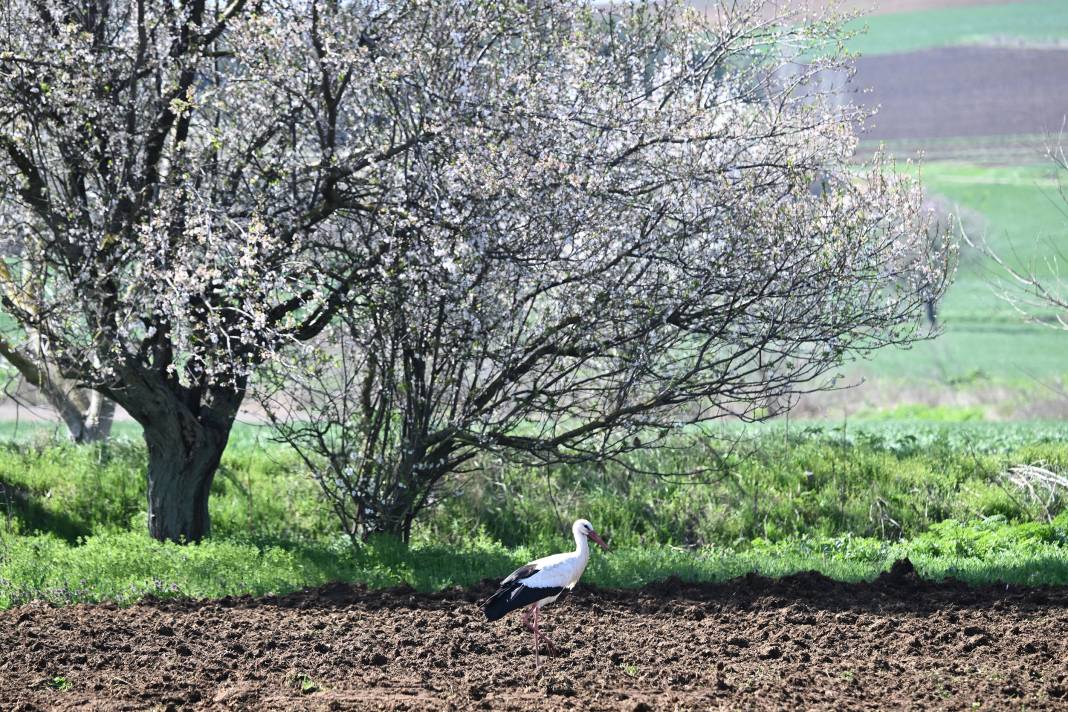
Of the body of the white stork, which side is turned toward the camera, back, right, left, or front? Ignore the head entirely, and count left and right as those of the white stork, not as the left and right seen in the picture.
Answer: right

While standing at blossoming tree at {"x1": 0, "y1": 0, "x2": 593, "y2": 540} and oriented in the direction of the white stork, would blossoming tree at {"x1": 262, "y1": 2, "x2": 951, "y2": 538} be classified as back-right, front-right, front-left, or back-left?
front-left

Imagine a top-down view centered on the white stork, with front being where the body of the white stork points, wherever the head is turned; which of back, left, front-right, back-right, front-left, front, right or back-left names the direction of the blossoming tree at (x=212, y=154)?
back-left

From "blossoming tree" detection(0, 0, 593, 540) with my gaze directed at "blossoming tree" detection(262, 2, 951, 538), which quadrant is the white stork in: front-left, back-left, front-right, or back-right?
front-right

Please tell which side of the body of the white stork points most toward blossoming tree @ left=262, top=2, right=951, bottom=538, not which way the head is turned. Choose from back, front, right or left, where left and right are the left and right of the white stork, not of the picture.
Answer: left
